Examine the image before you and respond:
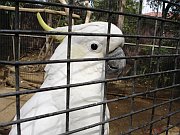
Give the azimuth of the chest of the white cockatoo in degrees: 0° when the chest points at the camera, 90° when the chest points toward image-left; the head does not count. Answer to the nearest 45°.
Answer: approximately 270°
